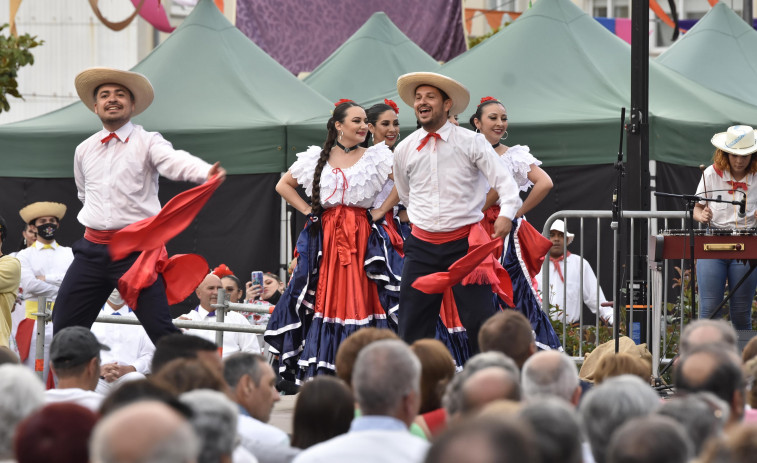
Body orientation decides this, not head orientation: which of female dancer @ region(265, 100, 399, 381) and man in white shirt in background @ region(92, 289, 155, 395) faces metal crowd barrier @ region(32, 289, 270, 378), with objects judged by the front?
the man in white shirt in background

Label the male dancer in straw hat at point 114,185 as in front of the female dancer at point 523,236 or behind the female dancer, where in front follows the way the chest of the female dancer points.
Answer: in front

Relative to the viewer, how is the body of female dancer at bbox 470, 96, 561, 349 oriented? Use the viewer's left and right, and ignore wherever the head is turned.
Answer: facing the viewer and to the left of the viewer

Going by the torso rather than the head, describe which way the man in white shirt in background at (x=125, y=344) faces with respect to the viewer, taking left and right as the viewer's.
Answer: facing the viewer

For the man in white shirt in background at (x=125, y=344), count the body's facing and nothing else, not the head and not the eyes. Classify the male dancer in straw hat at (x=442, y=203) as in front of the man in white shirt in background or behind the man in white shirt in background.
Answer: in front

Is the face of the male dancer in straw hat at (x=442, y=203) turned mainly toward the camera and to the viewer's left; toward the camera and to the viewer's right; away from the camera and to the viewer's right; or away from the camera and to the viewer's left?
toward the camera and to the viewer's left

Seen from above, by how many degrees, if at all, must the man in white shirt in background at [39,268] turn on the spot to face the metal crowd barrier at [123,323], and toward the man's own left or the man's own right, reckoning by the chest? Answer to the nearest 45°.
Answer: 0° — they already face it

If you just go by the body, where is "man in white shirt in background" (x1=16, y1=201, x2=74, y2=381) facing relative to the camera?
toward the camera
